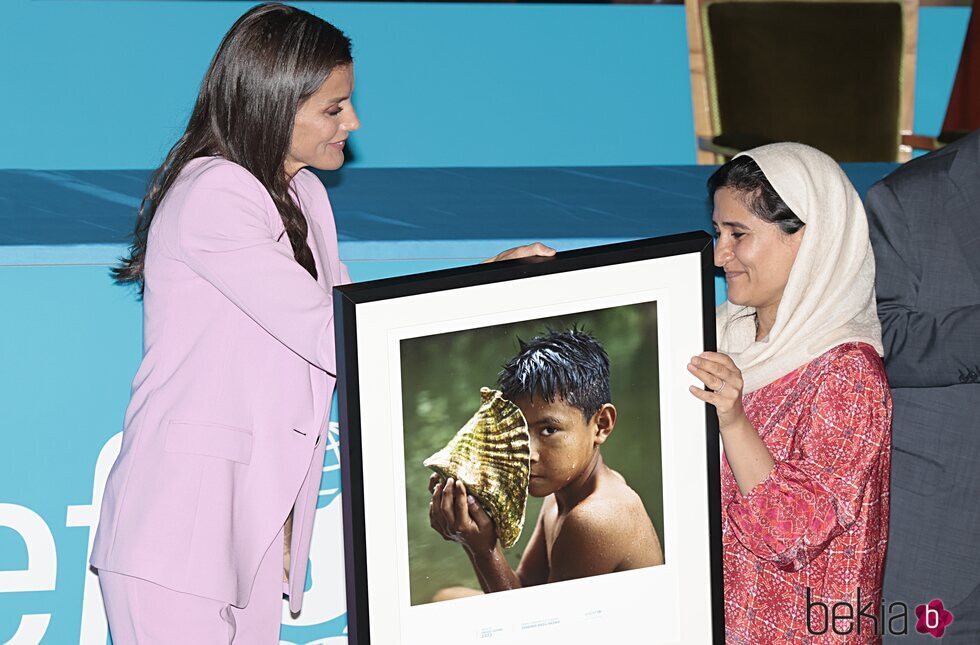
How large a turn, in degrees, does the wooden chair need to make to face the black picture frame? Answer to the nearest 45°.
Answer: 0° — it already faces it

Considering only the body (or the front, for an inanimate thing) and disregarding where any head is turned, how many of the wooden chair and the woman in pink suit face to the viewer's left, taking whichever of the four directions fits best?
0

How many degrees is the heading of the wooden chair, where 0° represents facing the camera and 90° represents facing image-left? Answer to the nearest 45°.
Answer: approximately 0°

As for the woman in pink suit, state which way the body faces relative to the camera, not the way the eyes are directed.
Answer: to the viewer's right

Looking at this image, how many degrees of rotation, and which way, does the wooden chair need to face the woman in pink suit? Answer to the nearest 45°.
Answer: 0° — it already faces them

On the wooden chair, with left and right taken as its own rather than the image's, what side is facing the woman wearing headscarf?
front

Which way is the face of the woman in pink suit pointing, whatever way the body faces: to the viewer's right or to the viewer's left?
to the viewer's right

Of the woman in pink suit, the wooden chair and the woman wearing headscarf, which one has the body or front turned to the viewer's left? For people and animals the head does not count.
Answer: the woman wearing headscarf

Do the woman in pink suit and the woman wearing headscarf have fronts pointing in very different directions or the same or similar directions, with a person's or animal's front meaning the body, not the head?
very different directions
